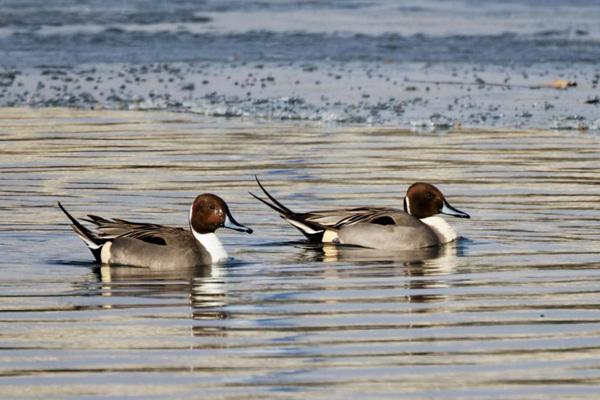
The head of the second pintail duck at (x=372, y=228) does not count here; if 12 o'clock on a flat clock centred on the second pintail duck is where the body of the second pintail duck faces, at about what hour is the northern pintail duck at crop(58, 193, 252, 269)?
The northern pintail duck is roughly at 5 o'clock from the second pintail duck.

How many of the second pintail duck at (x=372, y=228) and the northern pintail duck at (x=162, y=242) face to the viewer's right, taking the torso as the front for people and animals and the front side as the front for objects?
2

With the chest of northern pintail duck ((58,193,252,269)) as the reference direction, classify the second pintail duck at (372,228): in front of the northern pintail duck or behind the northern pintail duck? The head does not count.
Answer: in front

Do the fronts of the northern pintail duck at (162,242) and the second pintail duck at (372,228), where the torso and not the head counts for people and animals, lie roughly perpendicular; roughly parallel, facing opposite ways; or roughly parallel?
roughly parallel

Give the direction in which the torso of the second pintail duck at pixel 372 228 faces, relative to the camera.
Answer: to the viewer's right

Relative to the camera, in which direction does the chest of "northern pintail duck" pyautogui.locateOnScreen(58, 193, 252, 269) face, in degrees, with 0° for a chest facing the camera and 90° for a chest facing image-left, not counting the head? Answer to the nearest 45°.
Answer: approximately 270°
